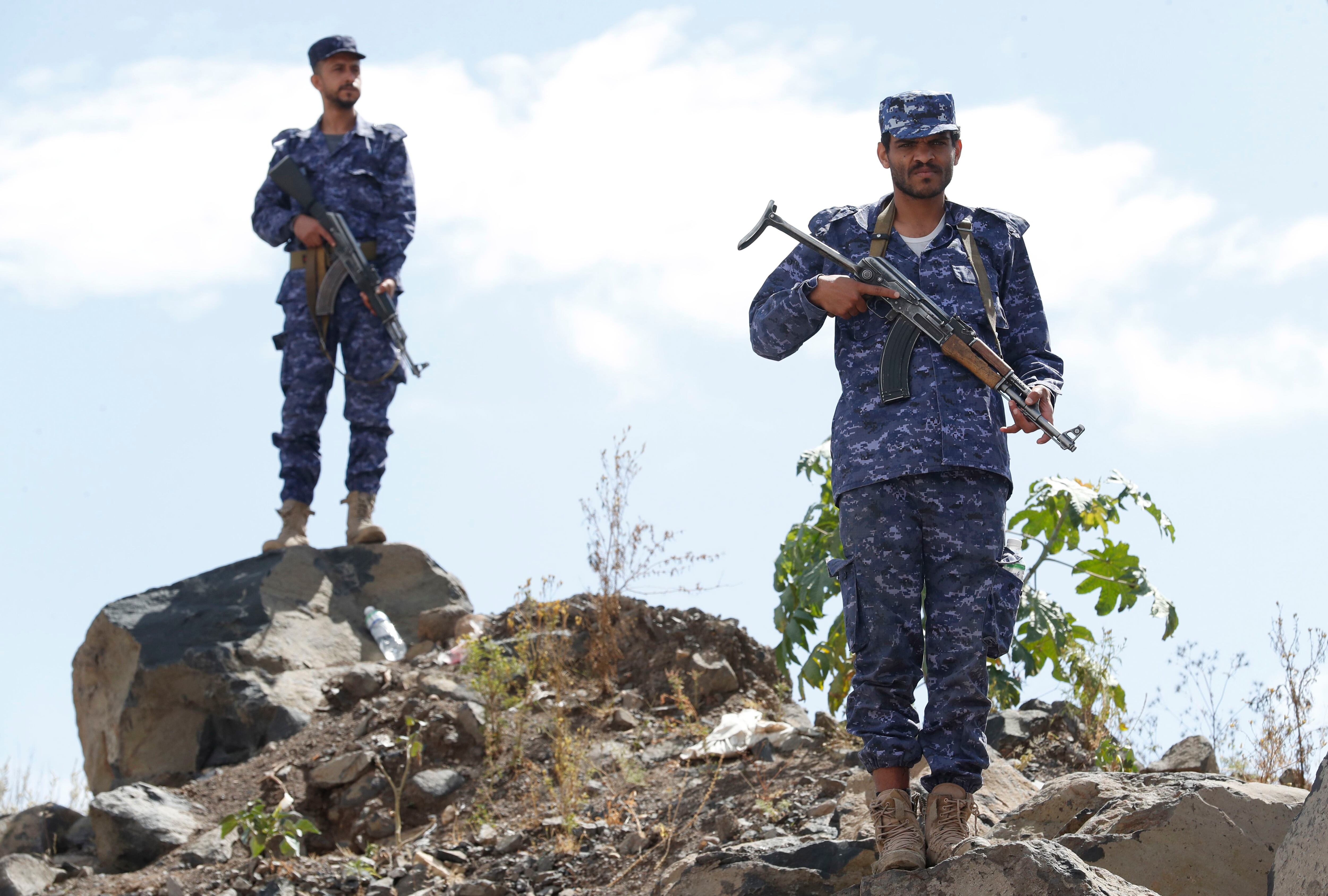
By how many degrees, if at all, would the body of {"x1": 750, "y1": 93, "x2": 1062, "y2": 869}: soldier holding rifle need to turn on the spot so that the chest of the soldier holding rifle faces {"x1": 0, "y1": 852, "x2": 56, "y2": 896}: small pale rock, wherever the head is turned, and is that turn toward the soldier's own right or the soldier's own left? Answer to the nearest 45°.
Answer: approximately 135° to the soldier's own right

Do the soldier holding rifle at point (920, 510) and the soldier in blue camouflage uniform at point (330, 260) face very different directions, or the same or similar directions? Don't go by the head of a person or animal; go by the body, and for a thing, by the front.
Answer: same or similar directions

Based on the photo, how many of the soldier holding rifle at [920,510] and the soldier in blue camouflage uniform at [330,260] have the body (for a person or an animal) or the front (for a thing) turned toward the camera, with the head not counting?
2

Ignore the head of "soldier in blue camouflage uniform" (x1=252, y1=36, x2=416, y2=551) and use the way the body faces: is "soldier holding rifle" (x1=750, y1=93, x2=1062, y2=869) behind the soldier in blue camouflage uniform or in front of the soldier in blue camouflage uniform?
in front

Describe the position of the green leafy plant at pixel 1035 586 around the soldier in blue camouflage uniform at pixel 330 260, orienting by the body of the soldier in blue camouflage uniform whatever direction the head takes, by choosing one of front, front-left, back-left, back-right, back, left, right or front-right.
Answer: front-left

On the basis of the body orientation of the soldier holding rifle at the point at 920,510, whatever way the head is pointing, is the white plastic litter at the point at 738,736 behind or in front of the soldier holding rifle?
behind

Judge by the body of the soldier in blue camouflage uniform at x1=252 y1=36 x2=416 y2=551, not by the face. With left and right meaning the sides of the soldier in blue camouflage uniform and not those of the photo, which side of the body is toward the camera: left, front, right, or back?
front

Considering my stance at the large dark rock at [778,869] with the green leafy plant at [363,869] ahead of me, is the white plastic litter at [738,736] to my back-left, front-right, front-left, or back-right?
front-right

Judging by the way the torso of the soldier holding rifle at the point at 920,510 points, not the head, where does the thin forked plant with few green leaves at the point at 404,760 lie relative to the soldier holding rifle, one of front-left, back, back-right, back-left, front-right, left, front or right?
back-right

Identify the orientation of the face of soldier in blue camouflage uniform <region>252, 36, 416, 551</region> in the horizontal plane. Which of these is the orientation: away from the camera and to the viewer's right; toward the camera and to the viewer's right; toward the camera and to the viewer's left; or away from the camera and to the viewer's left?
toward the camera and to the viewer's right

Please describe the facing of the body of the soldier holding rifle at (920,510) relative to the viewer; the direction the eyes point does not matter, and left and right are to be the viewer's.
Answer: facing the viewer
